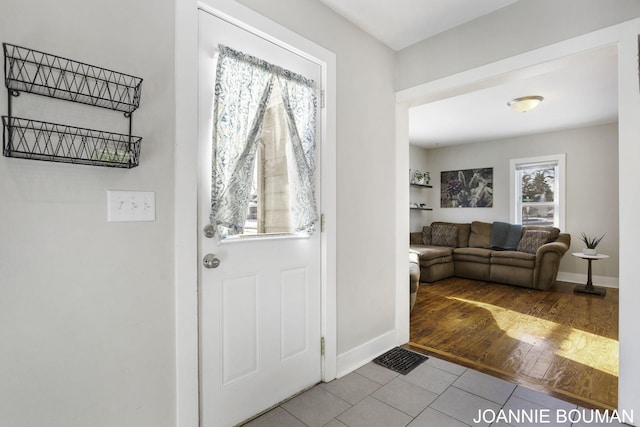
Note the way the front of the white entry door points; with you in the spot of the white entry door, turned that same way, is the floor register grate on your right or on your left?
on your left

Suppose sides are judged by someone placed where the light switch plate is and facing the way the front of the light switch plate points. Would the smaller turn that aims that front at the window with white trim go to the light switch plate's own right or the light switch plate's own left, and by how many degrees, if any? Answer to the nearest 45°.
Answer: approximately 90° to the light switch plate's own left

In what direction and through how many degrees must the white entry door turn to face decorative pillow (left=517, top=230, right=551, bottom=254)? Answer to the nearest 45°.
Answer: approximately 90° to its left

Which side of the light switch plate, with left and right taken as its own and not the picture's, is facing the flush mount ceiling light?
left

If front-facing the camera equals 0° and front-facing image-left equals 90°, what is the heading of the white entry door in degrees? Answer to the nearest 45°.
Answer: approximately 315°

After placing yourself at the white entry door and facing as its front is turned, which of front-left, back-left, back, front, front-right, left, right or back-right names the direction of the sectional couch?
left

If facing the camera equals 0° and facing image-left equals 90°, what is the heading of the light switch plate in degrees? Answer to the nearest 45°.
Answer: approximately 0°

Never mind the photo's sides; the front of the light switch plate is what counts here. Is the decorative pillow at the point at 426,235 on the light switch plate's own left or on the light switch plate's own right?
on the light switch plate's own left

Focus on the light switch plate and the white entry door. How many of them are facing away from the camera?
0

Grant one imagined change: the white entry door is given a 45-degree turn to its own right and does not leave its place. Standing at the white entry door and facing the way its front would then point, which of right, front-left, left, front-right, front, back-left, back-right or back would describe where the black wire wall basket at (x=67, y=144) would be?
front-right
